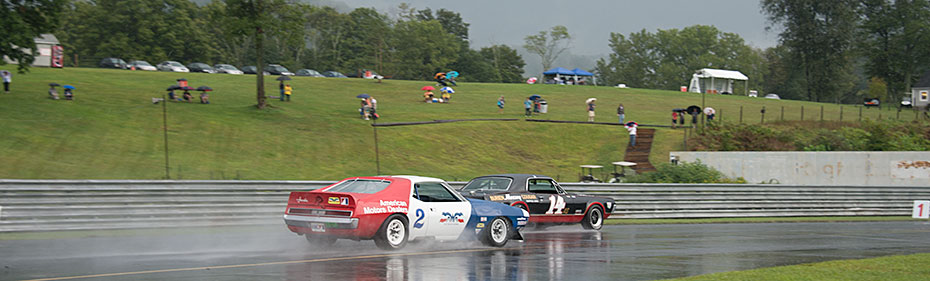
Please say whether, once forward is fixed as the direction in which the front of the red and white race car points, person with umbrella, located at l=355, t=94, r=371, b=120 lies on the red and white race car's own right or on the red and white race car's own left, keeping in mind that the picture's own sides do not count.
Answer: on the red and white race car's own left

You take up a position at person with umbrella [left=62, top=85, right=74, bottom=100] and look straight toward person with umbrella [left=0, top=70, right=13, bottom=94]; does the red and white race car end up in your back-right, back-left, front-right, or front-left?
back-left

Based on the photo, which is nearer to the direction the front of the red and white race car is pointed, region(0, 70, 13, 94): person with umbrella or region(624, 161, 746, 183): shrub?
the shrub

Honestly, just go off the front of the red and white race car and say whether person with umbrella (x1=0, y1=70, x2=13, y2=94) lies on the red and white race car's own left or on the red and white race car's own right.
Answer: on the red and white race car's own left

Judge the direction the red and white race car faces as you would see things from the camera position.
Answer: facing away from the viewer and to the right of the viewer

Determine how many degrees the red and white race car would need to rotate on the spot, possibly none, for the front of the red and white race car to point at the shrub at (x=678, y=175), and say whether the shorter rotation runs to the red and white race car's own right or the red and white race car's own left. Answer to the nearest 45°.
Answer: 0° — it already faces it

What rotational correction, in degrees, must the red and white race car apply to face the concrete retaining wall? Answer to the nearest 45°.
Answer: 0° — it already faces it

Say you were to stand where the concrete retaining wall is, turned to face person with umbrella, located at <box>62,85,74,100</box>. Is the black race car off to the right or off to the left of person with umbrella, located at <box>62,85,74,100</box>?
left

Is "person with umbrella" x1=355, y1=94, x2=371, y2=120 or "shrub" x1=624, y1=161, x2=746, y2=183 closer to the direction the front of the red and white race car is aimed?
the shrub

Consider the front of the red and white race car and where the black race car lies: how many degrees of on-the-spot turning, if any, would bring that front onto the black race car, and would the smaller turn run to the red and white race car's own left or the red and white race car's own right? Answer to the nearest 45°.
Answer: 0° — it already faces it
